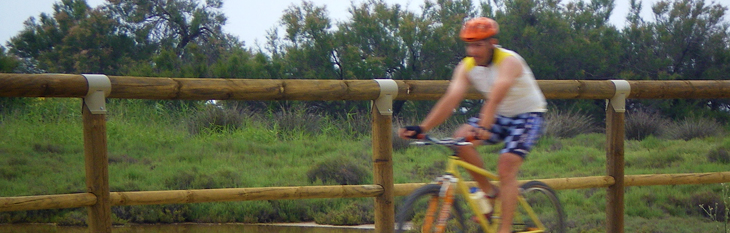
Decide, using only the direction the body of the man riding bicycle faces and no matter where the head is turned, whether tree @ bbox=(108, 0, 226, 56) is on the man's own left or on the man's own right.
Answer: on the man's own right

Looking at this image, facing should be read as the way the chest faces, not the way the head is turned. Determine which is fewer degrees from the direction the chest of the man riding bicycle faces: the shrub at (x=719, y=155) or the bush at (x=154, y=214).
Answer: the bush

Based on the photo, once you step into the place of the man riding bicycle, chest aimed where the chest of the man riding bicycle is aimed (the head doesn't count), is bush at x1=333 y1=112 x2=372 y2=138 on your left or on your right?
on your right

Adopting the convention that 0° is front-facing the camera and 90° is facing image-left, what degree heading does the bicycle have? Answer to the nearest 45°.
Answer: approximately 45°

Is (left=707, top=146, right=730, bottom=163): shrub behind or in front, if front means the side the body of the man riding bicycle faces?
behind

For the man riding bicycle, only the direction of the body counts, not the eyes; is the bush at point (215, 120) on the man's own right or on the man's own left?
on the man's own right

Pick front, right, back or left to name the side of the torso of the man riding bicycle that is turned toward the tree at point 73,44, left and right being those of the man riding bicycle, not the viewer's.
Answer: right
